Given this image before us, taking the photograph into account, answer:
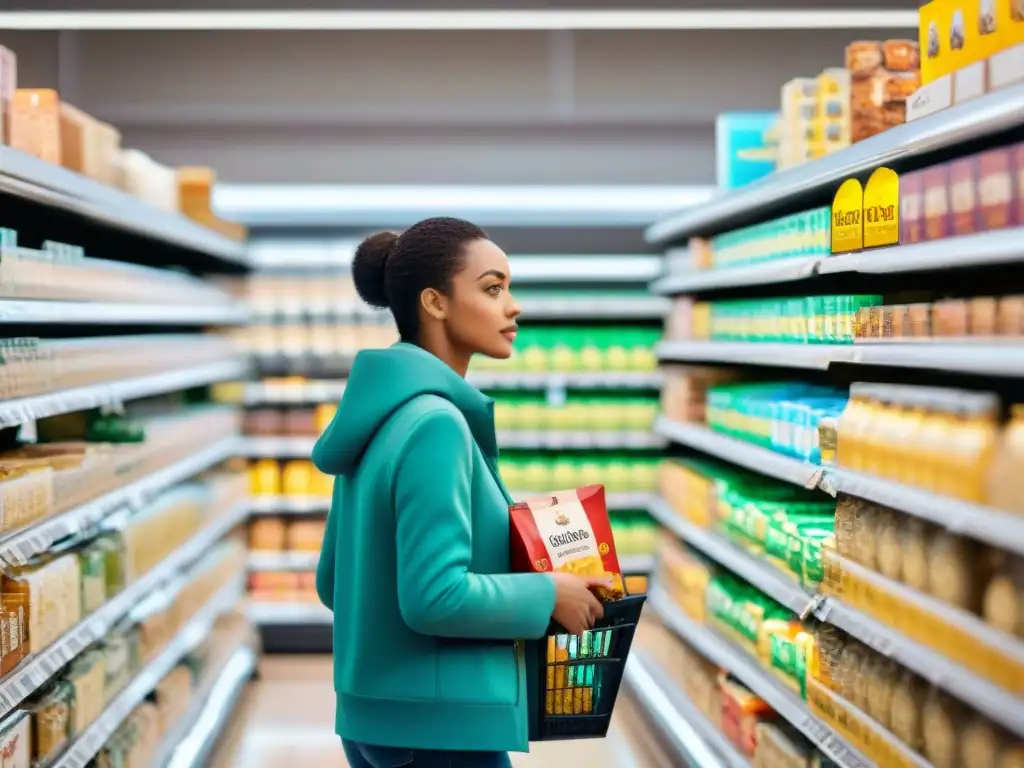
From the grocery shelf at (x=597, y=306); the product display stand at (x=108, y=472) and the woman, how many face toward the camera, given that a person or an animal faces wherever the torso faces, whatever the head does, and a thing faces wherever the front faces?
1

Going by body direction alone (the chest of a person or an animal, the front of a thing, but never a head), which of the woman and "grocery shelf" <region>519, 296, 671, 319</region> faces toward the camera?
the grocery shelf

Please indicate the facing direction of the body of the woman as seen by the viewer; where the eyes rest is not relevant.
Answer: to the viewer's right

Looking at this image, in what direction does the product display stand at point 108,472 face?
to the viewer's right

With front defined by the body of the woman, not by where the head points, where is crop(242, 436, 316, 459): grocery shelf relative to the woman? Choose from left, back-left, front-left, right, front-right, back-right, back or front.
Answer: left

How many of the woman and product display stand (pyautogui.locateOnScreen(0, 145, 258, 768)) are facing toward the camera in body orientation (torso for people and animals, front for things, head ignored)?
0

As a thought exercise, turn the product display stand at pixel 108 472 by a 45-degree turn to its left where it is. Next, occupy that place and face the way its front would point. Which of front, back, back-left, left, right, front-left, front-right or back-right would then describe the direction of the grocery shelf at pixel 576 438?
front

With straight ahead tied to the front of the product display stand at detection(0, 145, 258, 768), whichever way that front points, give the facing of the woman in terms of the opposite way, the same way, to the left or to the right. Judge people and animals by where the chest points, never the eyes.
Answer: the same way

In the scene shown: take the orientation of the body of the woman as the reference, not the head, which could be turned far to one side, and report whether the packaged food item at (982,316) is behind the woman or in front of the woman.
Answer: in front

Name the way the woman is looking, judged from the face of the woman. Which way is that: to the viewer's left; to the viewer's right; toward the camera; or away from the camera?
to the viewer's right

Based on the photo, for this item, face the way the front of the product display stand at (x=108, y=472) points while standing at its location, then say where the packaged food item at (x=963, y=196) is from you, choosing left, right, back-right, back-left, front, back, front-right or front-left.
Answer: front-right

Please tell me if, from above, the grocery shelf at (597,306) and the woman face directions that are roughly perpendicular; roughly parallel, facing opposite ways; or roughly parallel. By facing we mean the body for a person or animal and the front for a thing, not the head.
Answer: roughly perpendicular

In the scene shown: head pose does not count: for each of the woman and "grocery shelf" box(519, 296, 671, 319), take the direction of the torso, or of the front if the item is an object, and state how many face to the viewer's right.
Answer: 1

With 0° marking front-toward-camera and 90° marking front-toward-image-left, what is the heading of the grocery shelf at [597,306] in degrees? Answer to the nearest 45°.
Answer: approximately 0°
